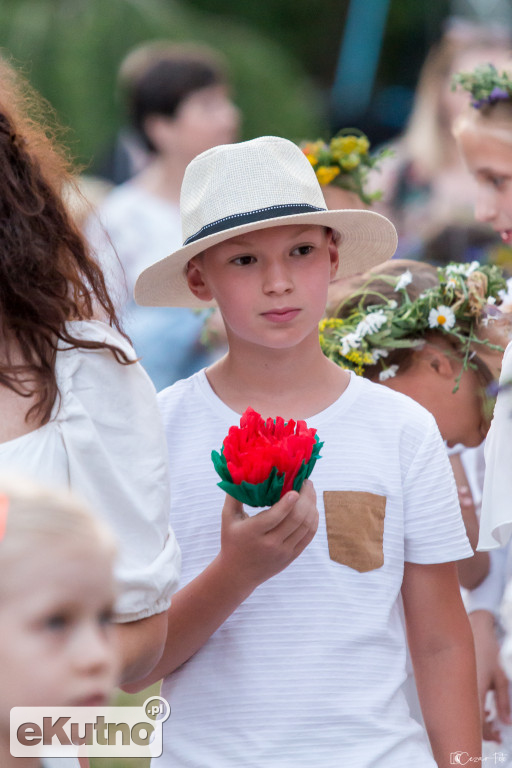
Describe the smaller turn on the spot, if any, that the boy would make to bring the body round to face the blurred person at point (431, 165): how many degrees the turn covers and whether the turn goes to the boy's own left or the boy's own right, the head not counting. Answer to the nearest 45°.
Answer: approximately 180°

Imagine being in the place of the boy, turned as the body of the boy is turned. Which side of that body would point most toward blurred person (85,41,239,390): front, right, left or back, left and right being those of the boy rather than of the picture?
back

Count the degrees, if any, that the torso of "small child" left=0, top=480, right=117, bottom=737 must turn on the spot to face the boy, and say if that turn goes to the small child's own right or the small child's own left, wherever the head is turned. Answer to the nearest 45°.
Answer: approximately 90° to the small child's own left

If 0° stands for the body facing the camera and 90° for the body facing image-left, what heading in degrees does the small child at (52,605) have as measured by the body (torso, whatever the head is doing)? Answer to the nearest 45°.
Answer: approximately 315°

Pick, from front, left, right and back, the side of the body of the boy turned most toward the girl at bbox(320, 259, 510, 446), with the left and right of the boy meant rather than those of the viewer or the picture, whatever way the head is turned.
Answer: back

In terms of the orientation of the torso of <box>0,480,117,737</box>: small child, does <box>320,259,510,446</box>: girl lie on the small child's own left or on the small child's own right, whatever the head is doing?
on the small child's own left

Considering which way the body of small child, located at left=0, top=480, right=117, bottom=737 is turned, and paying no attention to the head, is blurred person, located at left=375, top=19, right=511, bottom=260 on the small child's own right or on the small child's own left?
on the small child's own left

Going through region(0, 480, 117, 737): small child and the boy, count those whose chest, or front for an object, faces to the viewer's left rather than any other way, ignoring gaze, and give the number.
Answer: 0

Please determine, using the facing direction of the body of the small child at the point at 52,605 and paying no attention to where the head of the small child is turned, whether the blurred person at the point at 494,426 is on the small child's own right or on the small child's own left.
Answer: on the small child's own left

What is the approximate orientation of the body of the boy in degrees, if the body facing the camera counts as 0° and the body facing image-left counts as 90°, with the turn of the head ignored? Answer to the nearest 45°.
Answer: approximately 0°
